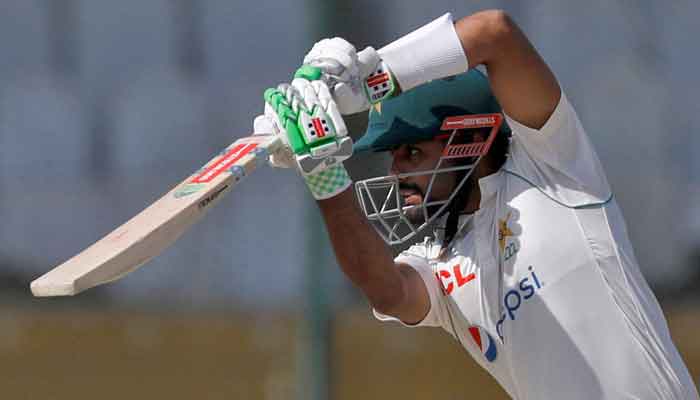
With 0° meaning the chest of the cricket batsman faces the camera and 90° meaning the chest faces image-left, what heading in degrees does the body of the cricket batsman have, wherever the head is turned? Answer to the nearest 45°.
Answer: approximately 45°
